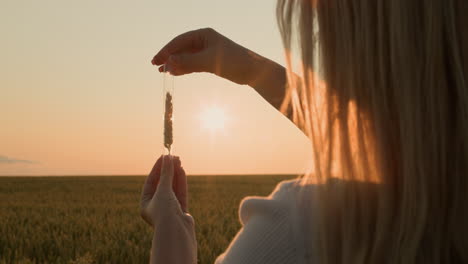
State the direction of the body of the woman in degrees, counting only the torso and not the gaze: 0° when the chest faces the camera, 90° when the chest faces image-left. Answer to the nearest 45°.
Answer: approximately 135°

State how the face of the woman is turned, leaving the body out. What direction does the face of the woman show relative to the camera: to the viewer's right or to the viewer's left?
to the viewer's left
